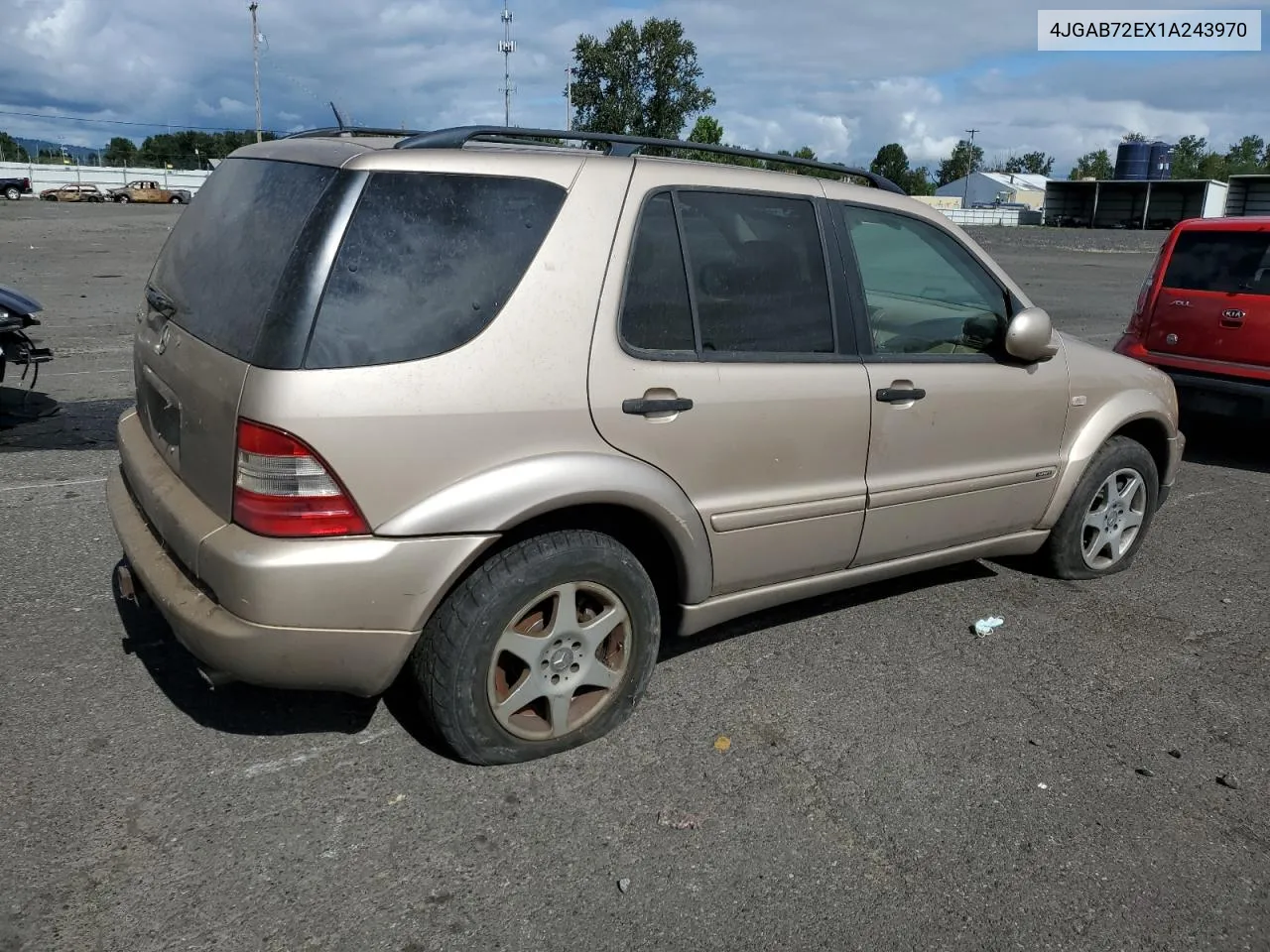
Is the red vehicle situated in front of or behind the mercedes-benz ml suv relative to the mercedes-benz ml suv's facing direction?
in front

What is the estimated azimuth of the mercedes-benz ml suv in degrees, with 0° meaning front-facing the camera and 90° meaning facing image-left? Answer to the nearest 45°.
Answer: approximately 225°
